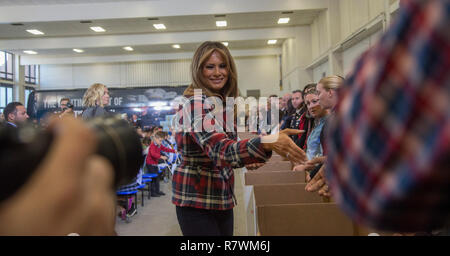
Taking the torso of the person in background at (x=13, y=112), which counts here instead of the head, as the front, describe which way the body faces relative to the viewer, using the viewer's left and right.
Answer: facing to the right of the viewer

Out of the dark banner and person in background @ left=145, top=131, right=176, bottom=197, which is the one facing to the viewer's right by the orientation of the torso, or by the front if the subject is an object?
the person in background

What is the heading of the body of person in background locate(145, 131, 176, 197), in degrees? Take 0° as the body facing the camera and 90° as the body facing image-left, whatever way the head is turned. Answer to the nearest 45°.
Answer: approximately 270°

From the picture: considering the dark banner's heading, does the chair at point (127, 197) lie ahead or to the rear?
ahead

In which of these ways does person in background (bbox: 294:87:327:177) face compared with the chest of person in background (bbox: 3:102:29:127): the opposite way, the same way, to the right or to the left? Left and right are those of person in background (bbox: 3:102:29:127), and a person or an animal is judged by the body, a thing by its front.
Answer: the opposite way

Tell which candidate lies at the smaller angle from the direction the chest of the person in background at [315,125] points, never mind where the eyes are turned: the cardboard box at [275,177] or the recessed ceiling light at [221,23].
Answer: the cardboard box

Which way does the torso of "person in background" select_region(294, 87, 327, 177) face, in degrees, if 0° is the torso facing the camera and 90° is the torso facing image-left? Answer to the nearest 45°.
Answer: approximately 45°

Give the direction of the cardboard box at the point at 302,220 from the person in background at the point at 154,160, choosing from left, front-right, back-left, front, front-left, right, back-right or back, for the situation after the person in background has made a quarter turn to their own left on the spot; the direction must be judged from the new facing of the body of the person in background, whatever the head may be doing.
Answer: back
